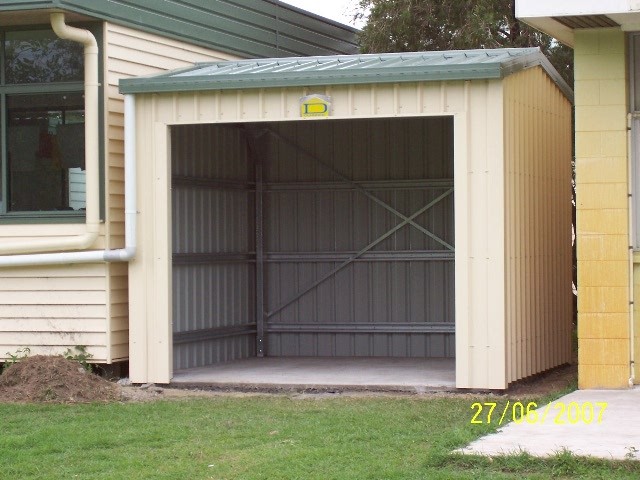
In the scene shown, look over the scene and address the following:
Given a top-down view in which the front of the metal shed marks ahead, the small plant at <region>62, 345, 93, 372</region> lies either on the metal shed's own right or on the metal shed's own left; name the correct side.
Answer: on the metal shed's own right

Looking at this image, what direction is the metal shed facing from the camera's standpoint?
toward the camera

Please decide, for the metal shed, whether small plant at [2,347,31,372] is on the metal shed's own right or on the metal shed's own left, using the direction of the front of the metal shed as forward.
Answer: on the metal shed's own right

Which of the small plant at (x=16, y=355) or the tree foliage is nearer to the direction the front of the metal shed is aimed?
the small plant

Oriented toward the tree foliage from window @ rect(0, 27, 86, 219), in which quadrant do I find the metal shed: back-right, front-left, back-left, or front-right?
front-right

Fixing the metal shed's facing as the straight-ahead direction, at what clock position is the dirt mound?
The dirt mound is roughly at 2 o'clock from the metal shed.

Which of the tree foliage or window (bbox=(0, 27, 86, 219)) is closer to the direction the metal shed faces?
the window

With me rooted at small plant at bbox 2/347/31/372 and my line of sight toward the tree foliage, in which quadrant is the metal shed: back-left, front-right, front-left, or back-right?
front-right

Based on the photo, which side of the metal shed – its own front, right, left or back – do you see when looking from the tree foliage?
back
